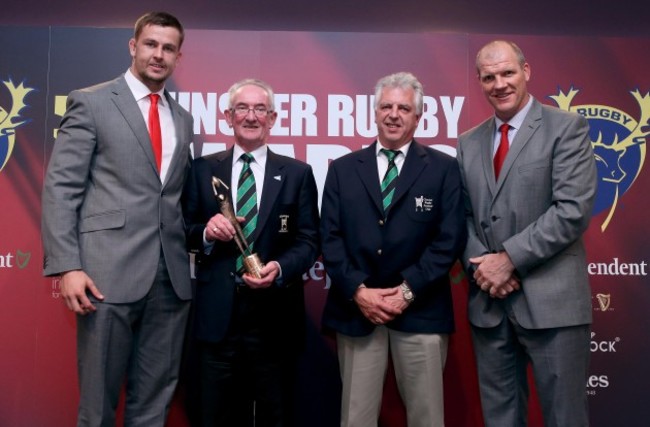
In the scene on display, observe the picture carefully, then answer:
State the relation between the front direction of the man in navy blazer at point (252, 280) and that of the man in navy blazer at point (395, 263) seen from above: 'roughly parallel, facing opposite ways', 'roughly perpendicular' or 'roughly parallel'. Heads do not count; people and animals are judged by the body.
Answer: roughly parallel

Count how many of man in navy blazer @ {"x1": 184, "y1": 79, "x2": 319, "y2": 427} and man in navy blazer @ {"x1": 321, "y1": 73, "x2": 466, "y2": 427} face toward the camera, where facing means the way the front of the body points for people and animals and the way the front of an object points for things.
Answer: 2

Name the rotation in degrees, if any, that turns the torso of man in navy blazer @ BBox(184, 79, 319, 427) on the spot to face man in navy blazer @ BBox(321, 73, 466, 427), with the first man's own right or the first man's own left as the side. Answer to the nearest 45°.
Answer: approximately 90° to the first man's own left

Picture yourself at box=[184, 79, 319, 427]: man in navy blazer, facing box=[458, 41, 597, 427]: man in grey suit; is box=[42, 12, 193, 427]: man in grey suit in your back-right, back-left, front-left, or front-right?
back-right

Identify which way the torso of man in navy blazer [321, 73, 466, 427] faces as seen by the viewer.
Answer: toward the camera

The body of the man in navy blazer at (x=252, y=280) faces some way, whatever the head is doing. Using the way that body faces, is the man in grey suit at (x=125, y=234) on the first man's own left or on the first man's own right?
on the first man's own right

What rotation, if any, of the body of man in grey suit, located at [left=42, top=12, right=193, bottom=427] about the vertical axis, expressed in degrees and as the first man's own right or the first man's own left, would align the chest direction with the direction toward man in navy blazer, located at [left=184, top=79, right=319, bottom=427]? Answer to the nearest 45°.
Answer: approximately 45° to the first man's own left

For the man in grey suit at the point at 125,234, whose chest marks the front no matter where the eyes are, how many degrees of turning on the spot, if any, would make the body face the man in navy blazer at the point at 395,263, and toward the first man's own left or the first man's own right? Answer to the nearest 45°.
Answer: approximately 45° to the first man's own left

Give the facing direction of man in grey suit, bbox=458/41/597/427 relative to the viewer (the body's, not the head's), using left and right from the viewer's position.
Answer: facing the viewer and to the left of the viewer

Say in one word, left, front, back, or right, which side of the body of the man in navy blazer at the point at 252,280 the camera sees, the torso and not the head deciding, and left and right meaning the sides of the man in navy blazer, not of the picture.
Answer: front

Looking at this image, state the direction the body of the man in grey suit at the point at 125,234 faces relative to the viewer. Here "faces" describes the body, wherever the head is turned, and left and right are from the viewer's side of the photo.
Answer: facing the viewer and to the right of the viewer
